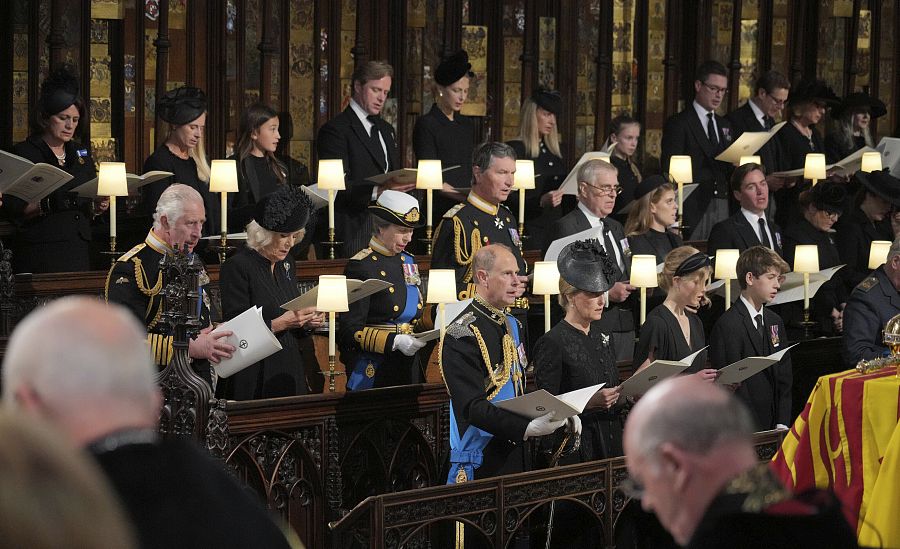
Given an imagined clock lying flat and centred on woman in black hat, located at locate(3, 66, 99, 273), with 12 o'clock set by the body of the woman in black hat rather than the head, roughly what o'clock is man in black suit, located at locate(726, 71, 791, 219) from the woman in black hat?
The man in black suit is roughly at 10 o'clock from the woman in black hat.

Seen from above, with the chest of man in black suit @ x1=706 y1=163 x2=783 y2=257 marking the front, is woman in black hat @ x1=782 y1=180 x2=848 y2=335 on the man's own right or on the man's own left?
on the man's own left

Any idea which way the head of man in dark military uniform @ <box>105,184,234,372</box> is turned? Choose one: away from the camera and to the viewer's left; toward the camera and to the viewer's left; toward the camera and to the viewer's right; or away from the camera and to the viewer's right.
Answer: toward the camera and to the viewer's right

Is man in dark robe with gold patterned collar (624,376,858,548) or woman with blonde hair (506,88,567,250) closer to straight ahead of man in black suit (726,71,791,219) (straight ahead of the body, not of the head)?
the man in dark robe with gold patterned collar

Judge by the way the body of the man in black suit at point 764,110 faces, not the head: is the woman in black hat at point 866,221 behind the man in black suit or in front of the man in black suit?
in front

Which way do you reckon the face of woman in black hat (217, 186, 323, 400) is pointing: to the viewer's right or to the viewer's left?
to the viewer's right

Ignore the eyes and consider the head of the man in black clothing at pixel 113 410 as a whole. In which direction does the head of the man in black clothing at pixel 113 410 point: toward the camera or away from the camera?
away from the camera

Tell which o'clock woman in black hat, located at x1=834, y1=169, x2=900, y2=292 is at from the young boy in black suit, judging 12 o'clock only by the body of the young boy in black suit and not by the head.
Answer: The woman in black hat is roughly at 8 o'clock from the young boy in black suit.

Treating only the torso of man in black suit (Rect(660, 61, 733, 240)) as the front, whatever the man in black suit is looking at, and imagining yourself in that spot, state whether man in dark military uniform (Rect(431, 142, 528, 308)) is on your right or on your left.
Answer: on your right

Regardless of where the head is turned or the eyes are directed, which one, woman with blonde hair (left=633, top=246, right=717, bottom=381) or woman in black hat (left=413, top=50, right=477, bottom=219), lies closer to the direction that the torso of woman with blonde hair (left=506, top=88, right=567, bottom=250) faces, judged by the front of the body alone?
the woman with blonde hair

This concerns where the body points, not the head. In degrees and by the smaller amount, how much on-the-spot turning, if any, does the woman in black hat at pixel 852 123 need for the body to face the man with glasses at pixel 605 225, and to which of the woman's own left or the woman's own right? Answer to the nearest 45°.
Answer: approximately 45° to the woman's own right

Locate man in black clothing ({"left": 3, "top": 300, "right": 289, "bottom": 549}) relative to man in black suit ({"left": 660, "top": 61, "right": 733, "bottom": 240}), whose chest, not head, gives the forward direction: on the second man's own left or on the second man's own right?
on the second man's own right

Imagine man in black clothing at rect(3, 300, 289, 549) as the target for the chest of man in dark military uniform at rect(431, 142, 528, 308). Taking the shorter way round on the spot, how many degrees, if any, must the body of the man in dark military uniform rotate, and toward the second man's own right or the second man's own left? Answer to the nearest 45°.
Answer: approximately 45° to the second man's own right
